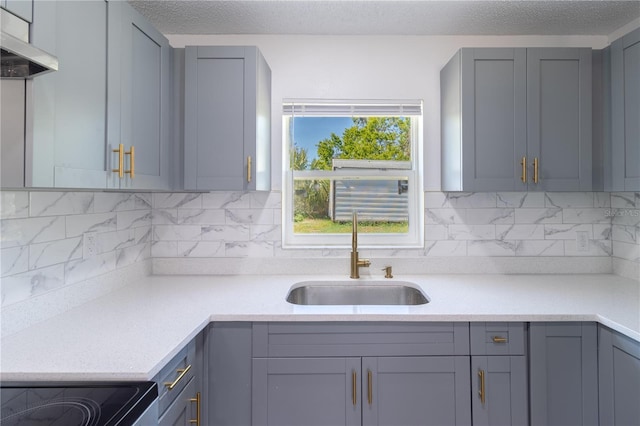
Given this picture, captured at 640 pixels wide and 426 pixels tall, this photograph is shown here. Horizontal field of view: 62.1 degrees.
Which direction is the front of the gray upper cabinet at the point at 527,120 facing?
toward the camera

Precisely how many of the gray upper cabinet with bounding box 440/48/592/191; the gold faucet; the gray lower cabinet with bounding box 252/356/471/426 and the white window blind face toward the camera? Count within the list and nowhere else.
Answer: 4

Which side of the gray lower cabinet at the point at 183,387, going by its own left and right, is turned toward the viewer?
right

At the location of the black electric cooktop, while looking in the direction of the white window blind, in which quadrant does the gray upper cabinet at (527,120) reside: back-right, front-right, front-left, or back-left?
front-right

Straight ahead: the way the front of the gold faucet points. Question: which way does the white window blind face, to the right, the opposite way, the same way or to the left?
the same way

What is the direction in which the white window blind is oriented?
toward the camera

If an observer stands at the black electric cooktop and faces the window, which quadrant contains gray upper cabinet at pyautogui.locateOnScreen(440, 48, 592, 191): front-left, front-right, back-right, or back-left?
front-right

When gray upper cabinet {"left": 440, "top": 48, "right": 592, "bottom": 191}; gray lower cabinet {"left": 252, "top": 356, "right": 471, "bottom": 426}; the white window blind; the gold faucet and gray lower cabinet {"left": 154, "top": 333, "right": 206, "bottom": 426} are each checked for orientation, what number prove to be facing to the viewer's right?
1

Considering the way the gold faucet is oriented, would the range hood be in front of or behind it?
in front
